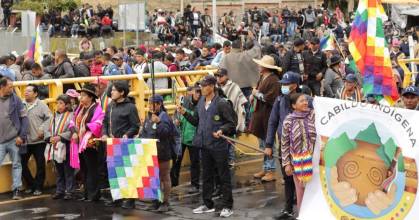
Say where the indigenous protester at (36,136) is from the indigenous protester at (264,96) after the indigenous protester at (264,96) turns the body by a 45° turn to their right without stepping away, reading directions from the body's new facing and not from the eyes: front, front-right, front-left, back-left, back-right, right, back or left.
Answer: front-left

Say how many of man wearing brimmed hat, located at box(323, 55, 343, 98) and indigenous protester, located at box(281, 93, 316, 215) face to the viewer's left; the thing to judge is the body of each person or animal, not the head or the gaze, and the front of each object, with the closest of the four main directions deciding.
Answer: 0

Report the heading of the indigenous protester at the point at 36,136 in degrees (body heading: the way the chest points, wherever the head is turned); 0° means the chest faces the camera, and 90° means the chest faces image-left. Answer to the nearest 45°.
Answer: approximately 45°

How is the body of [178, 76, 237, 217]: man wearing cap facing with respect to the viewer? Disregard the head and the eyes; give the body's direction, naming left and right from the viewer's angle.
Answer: facing the viewer and to the left of the viewer

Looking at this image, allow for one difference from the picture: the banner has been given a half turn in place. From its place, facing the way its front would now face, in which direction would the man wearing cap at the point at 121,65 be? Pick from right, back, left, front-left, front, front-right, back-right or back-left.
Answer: front-left

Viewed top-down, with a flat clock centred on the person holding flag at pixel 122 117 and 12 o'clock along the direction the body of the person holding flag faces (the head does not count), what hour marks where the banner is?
The banner is roughly at 9 o'clock from the person holding flag.

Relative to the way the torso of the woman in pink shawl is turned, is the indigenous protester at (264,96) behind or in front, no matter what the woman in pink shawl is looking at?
behind

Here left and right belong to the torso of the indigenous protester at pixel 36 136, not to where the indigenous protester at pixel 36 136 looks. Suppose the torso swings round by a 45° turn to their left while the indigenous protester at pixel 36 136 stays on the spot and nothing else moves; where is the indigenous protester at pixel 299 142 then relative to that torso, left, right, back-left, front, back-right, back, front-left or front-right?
front-left

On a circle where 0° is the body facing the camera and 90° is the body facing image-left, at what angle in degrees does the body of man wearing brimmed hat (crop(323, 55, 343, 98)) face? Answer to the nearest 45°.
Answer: approximately 315°

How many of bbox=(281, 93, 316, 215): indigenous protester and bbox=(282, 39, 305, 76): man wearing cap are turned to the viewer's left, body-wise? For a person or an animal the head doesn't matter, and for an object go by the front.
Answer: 0

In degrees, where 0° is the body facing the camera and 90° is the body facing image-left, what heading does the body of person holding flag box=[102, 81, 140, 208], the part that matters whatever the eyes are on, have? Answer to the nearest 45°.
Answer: approximately 45°

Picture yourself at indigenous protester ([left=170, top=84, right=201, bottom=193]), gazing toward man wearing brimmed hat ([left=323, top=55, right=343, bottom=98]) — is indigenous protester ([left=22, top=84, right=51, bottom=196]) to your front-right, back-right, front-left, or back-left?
back-left
